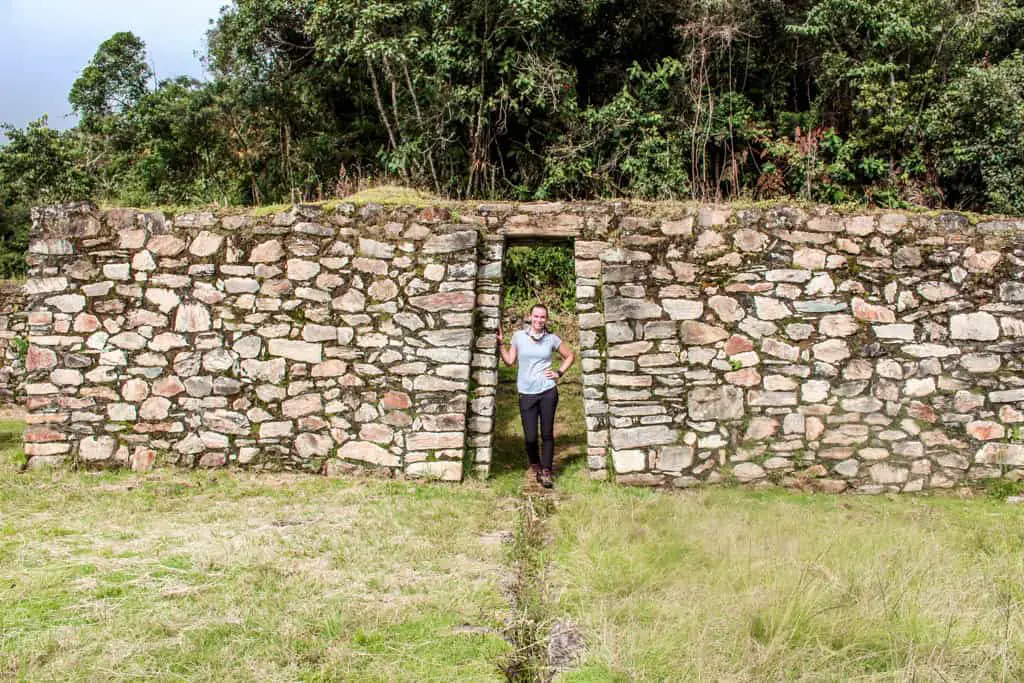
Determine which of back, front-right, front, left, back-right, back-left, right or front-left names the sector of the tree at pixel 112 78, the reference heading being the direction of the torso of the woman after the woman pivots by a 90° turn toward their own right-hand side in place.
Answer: front-right

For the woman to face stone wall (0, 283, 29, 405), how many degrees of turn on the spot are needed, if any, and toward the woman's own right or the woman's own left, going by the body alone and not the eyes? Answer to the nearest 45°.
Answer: approximately 135° to the woman's own right

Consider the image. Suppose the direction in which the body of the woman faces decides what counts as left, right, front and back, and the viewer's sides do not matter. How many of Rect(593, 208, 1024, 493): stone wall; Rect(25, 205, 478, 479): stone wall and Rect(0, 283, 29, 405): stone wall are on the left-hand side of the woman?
1

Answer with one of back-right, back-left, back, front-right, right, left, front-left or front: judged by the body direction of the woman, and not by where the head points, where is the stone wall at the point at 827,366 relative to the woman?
left

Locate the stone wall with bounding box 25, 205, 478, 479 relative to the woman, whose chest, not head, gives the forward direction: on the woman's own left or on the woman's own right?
on the woman's own right

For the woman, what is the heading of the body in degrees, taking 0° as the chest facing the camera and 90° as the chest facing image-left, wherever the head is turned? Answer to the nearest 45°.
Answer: approximately 0°
